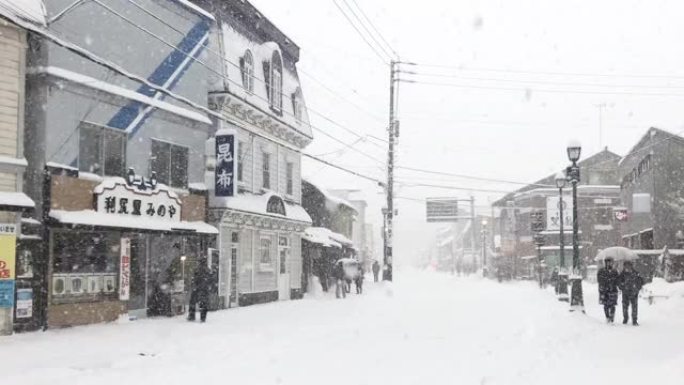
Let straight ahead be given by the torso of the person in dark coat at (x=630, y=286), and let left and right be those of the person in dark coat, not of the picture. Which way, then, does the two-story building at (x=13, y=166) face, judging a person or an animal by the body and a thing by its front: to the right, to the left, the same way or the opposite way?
to the left

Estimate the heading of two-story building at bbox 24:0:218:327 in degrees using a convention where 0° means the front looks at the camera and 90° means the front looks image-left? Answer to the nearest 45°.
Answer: approximately 315°

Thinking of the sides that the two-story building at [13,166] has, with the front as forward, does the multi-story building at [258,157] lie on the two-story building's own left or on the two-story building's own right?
on the two-story building's own left

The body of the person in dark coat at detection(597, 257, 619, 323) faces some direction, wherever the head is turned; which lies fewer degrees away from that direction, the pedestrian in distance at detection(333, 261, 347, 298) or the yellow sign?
the yellow sign

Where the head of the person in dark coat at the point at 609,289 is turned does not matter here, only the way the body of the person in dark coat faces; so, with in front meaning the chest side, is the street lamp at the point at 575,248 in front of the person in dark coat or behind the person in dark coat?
behind

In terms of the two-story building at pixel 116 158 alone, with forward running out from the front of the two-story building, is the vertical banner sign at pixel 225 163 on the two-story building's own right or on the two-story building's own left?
on the two-story building's own left

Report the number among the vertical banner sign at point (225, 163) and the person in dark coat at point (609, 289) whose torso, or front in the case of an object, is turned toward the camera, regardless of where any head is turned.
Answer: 2

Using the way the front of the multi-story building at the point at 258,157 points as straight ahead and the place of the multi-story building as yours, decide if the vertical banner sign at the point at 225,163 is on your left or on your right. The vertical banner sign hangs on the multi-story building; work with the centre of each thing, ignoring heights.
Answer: on your right

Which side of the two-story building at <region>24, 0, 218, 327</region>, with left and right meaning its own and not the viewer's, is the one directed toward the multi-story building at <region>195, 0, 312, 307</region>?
left
